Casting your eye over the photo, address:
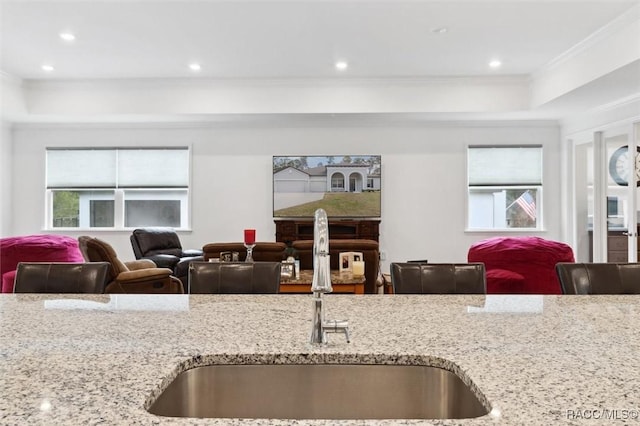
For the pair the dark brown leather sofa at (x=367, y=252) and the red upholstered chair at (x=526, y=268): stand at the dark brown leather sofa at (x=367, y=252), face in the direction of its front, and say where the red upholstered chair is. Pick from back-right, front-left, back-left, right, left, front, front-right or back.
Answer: right

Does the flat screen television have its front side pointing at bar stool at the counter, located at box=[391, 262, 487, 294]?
yes

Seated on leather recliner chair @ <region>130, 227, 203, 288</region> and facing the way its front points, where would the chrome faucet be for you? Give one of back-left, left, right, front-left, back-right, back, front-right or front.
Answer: front-right

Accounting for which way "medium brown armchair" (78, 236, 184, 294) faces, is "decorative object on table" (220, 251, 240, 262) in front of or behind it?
in front

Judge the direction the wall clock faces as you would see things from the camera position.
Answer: facing the viewer

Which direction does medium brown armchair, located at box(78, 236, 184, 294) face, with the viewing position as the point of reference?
facing to the right of the viewer

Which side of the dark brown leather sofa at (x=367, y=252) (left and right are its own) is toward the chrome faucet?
back

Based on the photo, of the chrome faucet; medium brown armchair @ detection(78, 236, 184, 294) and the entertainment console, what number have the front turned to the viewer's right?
1

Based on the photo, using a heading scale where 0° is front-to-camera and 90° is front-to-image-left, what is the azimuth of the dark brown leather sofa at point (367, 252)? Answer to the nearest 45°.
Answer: approximately 180°

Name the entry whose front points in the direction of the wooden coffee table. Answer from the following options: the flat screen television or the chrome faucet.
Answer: the flat screen television

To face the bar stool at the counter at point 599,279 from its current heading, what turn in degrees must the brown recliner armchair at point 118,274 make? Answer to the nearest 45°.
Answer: approximately 45° to its right

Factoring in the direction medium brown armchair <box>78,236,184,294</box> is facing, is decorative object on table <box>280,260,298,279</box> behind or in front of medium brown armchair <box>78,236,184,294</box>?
in front

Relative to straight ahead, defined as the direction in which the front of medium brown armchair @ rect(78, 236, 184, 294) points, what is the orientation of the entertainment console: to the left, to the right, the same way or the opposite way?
to the right

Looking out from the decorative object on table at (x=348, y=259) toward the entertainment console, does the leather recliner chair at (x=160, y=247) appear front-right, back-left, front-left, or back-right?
front-left

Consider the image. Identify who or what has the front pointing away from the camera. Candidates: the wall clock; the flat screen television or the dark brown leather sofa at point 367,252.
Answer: the dark brown leather sofa

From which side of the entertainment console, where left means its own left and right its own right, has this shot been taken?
front

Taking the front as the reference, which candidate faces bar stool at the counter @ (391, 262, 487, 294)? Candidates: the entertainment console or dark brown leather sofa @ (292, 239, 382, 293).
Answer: the entertainment console
